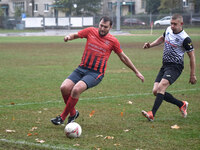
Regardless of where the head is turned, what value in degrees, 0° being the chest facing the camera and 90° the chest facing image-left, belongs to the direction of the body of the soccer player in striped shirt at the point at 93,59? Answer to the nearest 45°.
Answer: approximately 45°
